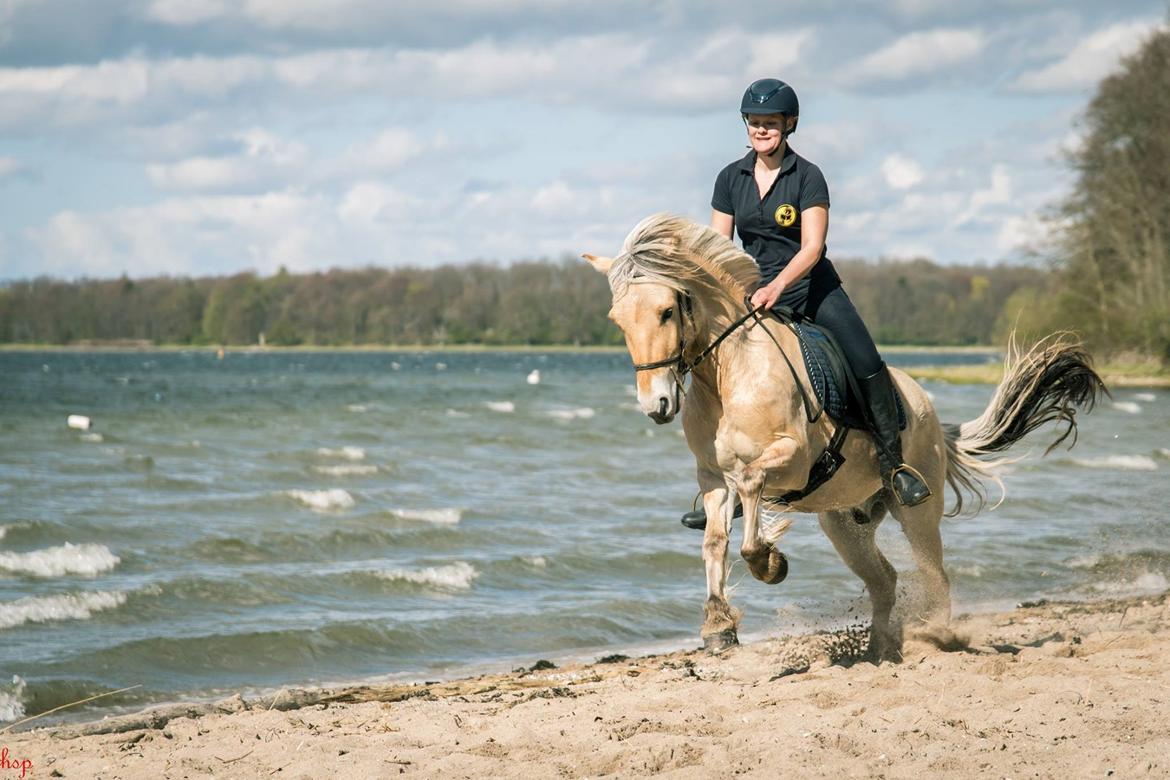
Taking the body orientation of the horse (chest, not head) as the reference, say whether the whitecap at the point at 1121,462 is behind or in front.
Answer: behind

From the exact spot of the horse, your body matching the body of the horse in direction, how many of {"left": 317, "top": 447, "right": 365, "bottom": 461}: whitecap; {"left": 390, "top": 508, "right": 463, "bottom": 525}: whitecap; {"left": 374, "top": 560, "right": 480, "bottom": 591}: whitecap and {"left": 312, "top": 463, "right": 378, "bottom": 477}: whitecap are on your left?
0

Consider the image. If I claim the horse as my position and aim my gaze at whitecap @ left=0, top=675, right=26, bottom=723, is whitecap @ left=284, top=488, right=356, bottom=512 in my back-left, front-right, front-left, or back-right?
front-right

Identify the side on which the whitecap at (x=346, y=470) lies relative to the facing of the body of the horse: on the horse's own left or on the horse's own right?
on the horse's own right

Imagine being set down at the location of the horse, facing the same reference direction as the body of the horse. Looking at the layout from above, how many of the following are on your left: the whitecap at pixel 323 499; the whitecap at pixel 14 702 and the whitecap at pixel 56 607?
0

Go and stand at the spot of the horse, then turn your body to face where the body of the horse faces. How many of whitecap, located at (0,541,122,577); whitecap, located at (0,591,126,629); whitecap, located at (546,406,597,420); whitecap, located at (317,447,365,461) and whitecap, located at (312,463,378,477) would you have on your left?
0

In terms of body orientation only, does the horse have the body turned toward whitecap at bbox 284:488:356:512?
no

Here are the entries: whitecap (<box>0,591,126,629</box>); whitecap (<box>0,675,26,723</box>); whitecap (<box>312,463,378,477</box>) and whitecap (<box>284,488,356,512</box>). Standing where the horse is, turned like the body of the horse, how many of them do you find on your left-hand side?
0

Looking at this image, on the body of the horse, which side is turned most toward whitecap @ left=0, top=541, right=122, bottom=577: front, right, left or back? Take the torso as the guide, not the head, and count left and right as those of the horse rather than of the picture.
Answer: right

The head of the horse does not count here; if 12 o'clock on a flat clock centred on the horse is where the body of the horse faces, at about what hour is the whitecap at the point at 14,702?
The whitecap is roughly at 2 o'clock from the horse.

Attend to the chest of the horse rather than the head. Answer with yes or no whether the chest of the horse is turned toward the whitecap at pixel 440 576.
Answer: no

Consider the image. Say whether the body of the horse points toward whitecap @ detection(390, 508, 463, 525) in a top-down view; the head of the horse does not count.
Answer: no

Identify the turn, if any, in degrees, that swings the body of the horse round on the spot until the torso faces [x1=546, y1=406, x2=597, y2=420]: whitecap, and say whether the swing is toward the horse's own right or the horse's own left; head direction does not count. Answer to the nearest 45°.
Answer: approximately 135° to the horse's own right

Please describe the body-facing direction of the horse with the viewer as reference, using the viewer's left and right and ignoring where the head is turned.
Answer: facing the viewer and to the left of the viewer
